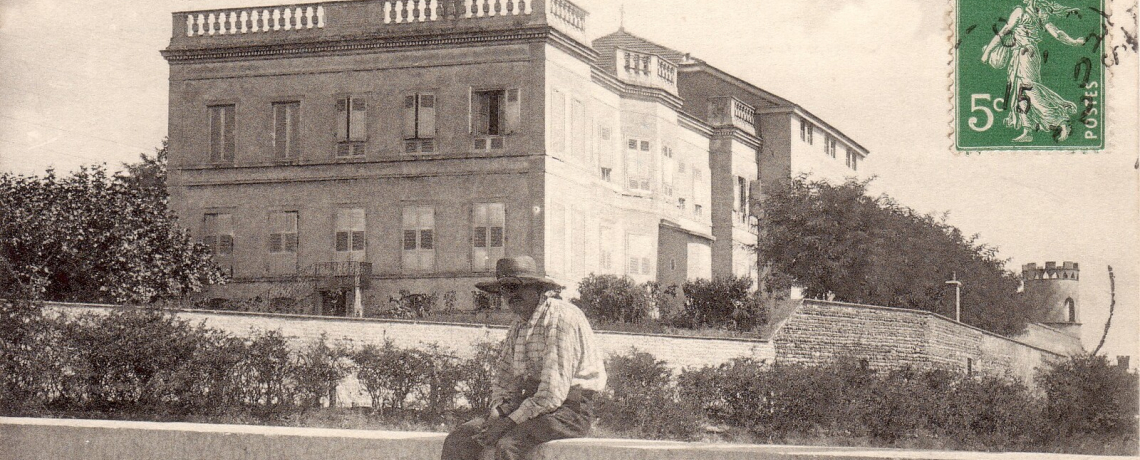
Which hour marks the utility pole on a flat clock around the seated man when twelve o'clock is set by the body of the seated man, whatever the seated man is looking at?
The utility pole is roughly at 5 o'clock from the seated man.

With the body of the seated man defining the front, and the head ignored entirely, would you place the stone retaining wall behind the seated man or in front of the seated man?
behind

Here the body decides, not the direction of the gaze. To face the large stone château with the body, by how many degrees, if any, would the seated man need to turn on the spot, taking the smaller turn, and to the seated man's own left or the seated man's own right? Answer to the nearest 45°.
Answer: approximately 135° to the seated man's own right

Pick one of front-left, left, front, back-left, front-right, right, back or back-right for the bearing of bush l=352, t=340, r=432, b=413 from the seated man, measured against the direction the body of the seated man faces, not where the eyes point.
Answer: back-right

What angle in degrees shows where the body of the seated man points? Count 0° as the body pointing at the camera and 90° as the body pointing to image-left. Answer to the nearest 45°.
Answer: approximately 45°
